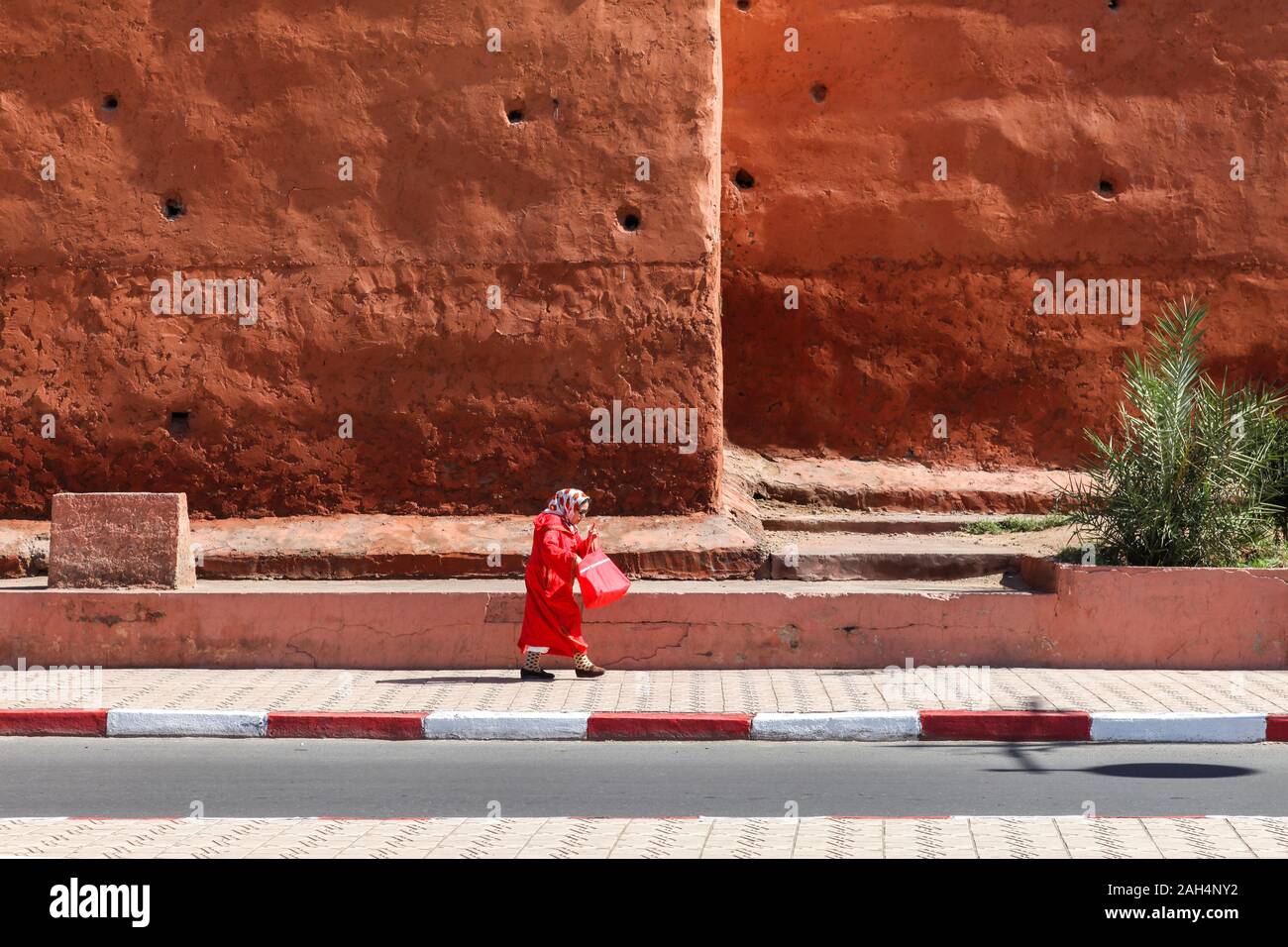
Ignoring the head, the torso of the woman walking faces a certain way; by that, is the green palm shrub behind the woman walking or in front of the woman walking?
in front

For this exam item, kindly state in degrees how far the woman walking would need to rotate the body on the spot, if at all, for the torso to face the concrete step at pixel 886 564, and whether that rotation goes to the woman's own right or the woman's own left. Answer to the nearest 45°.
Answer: approximately 45° to the woman's own left

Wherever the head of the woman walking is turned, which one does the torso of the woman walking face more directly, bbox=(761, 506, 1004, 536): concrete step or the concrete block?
the concrete step

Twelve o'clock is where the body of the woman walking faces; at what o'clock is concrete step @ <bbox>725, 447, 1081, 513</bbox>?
The concrete step is roughly at 10 o'clock from the woman walking.

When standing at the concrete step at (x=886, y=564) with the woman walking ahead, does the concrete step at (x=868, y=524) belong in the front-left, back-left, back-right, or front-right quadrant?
back-right

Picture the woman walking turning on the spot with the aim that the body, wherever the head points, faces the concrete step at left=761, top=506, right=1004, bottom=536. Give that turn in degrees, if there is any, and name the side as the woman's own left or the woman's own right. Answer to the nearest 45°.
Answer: approximately 45° to the woman's own left

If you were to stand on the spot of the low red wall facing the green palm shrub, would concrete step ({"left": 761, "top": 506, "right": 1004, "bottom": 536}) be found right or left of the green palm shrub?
left

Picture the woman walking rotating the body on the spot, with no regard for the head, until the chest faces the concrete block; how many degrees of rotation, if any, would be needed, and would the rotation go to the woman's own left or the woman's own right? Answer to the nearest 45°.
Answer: approximately 180°

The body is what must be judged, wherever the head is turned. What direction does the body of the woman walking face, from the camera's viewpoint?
to the viewer's right

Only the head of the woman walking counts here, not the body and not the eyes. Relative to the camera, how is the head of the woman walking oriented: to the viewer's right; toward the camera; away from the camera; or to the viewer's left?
to the viewer's right
